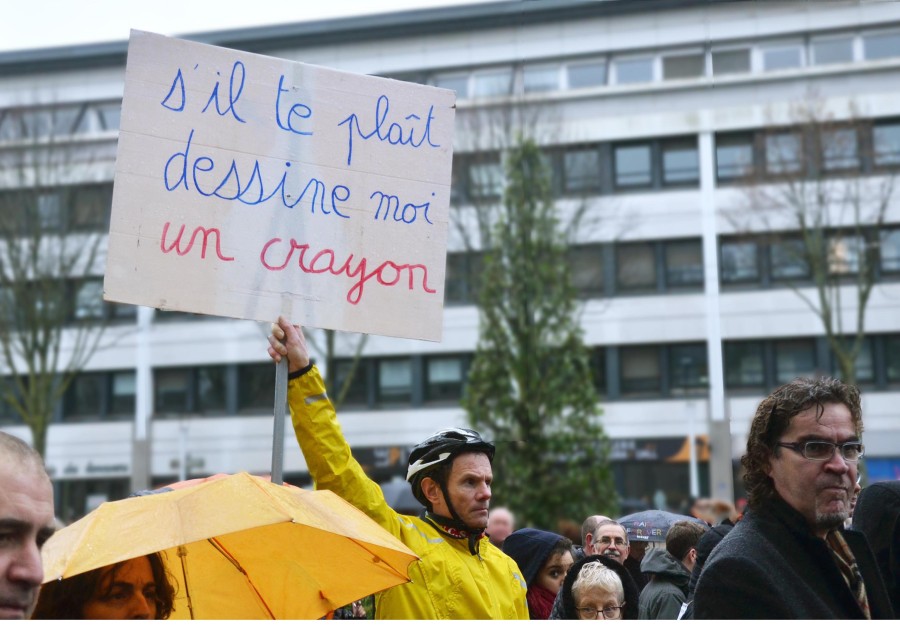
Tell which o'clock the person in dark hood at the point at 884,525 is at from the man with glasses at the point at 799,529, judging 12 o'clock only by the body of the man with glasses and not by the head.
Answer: The person in dark hood is roughly at 8 o'clock from the man with glasses.

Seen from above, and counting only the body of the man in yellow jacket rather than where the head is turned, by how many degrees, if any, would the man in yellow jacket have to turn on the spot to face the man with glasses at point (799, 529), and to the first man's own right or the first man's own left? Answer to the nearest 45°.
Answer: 0° — they already face them

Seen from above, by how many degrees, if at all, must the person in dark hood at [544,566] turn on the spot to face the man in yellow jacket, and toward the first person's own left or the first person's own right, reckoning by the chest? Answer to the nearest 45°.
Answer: approximately 45° to the first person's own right

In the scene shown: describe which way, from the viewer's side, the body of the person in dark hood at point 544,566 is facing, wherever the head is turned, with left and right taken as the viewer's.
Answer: facing the viewer and to the right of the viewer

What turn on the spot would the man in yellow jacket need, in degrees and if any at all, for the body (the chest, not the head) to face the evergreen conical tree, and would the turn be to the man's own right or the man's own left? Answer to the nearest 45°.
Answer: approximately 135° to the man's own left

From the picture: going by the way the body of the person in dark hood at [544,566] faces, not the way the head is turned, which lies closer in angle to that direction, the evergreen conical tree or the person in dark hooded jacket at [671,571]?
the person in dark hooded jacket

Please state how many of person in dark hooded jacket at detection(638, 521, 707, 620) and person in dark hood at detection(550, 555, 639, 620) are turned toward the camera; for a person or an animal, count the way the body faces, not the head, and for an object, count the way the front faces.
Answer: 1

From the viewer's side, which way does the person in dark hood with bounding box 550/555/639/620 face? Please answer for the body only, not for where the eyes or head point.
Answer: toward the camera

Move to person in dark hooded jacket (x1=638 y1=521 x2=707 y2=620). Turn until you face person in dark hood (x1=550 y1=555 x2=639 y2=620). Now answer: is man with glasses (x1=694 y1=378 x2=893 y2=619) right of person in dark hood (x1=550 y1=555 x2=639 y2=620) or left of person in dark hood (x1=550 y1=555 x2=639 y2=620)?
left

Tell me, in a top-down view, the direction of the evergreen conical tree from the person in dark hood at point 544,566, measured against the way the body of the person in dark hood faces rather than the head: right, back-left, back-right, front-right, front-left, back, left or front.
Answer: back-left

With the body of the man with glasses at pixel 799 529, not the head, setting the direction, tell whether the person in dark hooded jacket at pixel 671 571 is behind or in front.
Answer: behind
